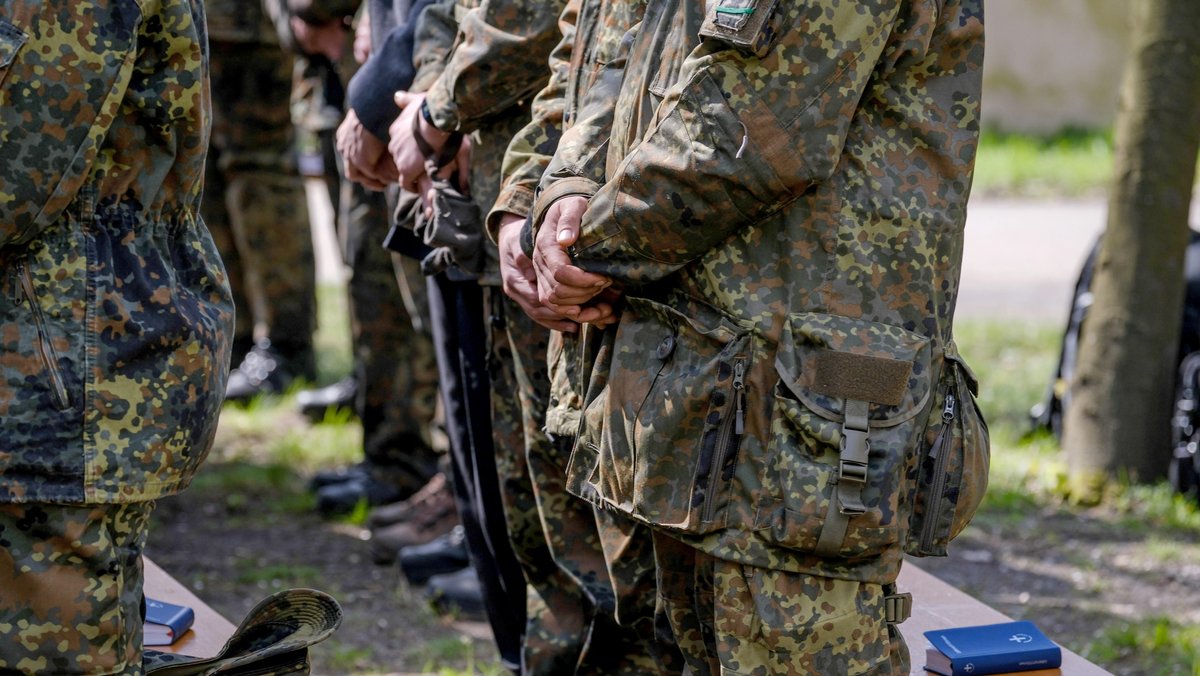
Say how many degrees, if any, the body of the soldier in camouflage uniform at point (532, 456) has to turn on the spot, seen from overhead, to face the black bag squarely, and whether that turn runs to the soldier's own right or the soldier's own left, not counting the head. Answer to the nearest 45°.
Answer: approximately 135° to the soldier's own right

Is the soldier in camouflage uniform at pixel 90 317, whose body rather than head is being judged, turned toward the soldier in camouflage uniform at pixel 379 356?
no

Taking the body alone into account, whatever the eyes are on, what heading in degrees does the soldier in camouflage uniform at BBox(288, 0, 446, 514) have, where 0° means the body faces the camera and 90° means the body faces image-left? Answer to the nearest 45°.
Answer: approximately 90°

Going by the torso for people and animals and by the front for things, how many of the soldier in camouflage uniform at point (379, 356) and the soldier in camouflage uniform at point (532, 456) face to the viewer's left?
2

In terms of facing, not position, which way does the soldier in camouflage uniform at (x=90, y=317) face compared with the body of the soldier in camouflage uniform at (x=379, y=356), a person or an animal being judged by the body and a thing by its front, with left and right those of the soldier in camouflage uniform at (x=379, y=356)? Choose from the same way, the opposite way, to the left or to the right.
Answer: the same way

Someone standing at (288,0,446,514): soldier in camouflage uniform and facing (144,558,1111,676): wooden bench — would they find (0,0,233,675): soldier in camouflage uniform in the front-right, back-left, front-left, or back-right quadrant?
front-right

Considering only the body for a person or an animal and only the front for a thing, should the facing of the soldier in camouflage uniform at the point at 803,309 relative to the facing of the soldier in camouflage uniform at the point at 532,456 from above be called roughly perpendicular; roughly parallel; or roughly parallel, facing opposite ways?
roughly parallel

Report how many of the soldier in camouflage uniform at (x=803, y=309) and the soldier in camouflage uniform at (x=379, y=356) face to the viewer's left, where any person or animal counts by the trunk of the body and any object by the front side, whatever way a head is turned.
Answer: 2

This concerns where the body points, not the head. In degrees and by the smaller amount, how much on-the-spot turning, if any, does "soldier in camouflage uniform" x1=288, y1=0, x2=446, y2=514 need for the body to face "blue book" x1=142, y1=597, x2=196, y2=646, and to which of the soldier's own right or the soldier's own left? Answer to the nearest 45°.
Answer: approximately 90° to the soldier's own left

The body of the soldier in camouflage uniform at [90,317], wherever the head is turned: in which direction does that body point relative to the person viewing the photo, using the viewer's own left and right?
facing to the left of the viewer

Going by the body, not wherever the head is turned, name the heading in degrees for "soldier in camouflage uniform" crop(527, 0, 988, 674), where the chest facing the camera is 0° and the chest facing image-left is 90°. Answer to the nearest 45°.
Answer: approximately 90°

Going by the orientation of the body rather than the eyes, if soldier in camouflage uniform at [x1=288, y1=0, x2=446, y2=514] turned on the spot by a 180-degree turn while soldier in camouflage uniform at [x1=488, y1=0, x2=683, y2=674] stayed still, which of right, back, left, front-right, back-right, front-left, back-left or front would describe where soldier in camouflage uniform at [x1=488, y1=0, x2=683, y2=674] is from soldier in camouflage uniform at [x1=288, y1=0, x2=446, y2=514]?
right

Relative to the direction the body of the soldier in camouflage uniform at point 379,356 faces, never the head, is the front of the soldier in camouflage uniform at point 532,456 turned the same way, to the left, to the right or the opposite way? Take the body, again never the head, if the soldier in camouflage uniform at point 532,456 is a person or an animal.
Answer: the same way

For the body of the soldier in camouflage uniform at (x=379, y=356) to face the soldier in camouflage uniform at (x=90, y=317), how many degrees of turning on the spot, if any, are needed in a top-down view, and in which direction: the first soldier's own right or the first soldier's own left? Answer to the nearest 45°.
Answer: approximately 90° to the first soldier's own left

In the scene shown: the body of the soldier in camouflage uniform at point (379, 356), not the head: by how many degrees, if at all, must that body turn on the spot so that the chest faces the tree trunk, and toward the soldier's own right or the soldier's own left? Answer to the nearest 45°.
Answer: approximately 180°

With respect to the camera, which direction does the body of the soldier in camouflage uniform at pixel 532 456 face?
to the viewer's left
